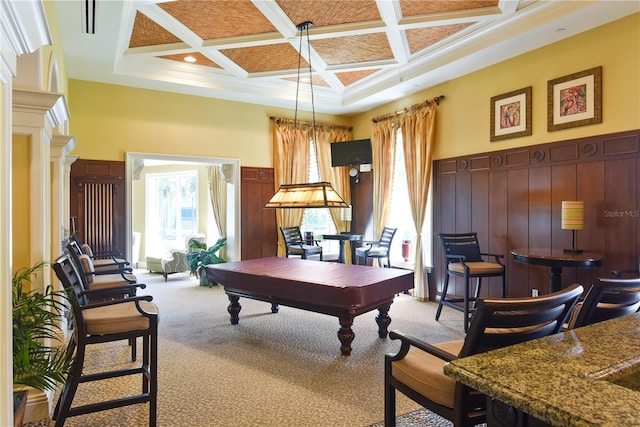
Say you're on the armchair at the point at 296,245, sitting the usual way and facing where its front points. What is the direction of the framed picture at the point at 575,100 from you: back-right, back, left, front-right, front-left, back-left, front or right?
front

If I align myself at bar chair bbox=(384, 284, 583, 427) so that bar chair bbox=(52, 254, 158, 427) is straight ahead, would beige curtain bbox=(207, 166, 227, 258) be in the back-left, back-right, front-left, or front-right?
front-right

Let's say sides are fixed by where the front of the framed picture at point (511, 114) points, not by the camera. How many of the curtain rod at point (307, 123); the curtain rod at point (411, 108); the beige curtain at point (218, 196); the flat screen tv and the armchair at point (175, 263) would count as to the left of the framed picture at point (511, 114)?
0

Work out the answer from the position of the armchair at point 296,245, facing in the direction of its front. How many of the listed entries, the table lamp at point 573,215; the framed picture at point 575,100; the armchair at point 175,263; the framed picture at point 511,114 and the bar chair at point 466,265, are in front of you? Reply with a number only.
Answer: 4

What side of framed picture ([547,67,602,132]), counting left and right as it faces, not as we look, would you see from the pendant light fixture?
front

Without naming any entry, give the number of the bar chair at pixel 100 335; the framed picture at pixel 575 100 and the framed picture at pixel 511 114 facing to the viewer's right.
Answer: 1

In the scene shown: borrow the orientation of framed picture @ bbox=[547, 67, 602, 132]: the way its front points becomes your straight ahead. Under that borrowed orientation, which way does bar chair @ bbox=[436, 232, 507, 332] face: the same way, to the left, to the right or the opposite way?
to the left

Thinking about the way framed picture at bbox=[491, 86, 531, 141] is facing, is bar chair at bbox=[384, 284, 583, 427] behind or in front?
in front

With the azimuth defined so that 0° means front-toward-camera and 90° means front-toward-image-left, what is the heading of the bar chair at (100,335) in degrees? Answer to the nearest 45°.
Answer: approximately 270°

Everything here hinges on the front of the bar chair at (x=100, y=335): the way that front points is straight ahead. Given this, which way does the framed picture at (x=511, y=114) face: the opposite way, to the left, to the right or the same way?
the opposite way

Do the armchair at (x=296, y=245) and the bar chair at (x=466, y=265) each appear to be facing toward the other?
no

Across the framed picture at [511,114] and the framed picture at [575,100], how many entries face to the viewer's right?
0

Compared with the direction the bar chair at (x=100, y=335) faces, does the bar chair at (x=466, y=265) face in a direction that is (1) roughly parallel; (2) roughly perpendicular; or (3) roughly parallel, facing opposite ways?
roughly perpendicular

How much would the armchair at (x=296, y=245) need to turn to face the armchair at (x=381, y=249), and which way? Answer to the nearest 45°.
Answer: approximately 45° to its left

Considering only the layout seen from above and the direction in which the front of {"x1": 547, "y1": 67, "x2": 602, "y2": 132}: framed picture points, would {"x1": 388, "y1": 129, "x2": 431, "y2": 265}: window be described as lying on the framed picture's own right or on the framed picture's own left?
on the framed picture's own right

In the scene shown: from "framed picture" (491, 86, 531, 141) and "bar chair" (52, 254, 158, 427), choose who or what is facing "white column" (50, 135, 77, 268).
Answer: the framed picture

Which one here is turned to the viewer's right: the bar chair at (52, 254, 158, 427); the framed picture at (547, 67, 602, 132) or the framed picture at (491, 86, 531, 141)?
the bar chair

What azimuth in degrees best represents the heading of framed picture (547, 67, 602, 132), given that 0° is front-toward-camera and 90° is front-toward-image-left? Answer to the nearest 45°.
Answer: approximately 45°

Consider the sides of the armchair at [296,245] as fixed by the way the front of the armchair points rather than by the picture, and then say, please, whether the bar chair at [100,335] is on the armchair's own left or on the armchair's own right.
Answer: on the armchair's own right
